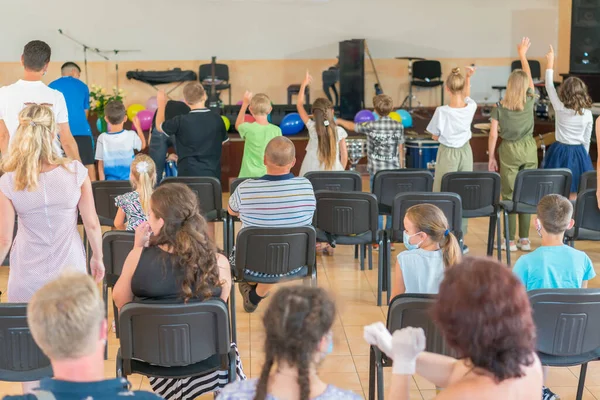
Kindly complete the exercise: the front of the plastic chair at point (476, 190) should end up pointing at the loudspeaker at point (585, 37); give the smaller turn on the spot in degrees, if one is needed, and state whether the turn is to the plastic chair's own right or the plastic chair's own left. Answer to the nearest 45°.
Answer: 0° — it already faces it

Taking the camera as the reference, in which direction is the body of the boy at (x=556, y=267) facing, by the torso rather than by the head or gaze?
away from the camera

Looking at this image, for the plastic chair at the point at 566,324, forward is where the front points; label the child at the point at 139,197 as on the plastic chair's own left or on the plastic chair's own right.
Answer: on the plastic chair's own left

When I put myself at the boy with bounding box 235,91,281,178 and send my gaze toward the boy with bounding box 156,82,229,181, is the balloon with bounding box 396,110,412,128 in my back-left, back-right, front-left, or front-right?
back-right

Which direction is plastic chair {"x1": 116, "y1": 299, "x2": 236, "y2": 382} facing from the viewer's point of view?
away from the camera

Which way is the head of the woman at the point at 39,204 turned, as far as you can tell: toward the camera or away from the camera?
away from the camera

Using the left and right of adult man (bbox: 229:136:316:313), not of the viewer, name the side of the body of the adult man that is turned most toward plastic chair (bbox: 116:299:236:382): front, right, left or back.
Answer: back

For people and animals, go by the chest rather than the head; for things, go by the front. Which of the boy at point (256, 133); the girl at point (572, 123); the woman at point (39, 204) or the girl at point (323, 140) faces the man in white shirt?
the woman

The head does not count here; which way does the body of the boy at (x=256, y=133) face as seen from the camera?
away from the camera

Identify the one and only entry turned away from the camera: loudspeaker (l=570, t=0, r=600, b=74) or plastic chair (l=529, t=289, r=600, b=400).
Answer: the plastic chair

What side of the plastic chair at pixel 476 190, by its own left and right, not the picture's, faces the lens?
back

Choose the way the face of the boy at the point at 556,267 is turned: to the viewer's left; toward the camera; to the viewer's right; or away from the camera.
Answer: away from the camera

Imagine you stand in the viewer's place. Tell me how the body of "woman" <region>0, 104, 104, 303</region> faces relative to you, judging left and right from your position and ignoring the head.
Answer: facing away from the viewer

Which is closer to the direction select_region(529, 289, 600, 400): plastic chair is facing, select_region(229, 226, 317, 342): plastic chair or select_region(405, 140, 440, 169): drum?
the drum

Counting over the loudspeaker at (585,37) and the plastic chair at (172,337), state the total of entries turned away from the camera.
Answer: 1

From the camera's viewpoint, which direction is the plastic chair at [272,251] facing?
away from the camera

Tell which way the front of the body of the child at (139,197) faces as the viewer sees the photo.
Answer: away from the camera

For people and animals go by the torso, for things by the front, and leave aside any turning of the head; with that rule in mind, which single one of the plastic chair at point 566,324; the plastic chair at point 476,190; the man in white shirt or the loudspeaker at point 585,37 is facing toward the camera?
the loudspeaker

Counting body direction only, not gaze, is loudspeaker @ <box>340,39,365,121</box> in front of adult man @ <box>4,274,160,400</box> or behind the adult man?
in front

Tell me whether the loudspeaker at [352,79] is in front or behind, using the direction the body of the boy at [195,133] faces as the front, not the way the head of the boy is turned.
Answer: in front

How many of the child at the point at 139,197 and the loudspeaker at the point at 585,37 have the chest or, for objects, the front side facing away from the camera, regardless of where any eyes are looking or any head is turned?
1
